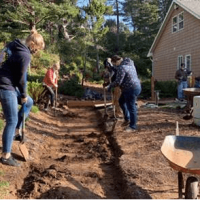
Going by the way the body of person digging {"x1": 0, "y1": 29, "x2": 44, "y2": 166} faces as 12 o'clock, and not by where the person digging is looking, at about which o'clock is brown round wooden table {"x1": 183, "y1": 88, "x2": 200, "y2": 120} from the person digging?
The brown round wooden table is roughly at 11 o'clock from the person digging.

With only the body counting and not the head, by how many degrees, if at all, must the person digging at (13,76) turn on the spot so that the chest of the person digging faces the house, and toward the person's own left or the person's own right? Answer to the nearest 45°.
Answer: approximately 45° to the person's own left

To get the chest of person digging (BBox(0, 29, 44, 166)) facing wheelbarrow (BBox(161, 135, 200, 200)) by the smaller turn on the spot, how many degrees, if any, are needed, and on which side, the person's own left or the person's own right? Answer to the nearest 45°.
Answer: approximately 45° to the person's own right

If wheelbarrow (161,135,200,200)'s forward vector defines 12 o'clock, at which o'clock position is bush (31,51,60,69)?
The bush is roughly at 5 o'clock from the wheelbarrow.

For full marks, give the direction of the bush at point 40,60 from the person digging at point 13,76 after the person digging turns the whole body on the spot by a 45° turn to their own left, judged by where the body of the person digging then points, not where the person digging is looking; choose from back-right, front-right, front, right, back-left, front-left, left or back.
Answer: front-left

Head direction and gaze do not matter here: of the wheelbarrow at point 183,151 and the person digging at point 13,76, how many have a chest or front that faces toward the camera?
1

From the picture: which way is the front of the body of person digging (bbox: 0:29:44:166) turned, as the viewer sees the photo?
to the viewer's right

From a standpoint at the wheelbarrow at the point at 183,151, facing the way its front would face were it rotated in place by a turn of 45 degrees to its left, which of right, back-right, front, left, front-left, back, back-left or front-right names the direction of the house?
back-left

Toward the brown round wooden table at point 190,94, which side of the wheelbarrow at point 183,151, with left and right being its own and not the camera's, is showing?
back
